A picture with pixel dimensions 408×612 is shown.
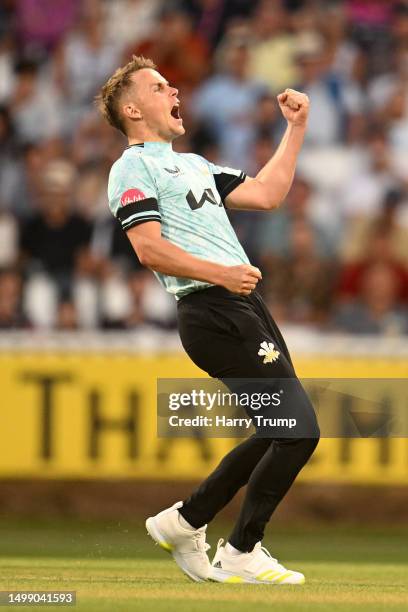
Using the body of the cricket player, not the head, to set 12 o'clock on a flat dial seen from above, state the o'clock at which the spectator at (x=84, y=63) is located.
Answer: The spectator is roughly at 7 o'clock from the cricket player.

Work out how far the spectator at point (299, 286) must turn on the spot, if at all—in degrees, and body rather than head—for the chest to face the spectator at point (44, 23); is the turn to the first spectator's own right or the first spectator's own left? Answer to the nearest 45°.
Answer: approximately 135° to the first spectator's own right

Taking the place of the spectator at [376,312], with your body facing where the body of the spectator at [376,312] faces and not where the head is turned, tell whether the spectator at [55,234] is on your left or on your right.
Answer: on your right

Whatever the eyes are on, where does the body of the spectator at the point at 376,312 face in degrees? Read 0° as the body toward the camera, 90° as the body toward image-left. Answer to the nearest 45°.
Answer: approximately 0°

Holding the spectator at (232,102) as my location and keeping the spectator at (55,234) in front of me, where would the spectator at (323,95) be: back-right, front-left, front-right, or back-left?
back-left

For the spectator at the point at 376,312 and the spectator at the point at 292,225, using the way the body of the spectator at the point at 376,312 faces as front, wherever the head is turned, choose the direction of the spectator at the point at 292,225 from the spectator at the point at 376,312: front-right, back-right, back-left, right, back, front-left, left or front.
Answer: back-right
